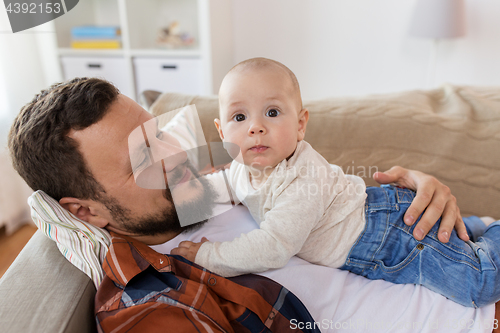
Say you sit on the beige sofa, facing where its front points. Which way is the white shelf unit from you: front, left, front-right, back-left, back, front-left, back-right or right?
back-right

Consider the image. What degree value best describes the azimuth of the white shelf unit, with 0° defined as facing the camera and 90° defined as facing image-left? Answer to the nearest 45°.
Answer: approximately 0°

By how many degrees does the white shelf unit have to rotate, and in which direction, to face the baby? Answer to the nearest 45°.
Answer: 0° — it already faces them

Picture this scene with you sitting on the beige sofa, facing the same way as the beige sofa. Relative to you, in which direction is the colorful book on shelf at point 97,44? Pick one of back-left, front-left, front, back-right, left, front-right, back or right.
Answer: back-right

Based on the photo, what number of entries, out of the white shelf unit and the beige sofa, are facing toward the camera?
2

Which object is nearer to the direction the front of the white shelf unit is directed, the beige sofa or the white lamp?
the beige sofa
